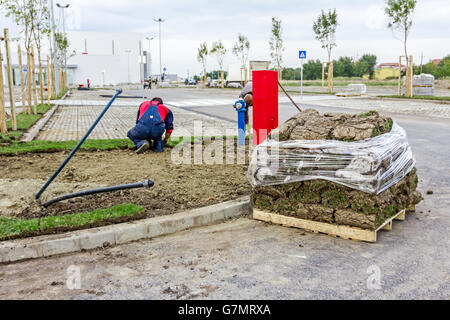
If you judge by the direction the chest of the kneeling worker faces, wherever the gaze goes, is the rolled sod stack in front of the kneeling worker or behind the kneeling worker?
behind

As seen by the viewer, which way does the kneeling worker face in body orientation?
away from the camera

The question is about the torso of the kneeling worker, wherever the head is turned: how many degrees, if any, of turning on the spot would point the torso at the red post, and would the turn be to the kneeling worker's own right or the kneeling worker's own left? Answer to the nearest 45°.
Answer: approximately 135° to the kneeling worker's own right

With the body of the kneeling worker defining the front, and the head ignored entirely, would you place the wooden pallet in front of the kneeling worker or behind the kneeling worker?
behind

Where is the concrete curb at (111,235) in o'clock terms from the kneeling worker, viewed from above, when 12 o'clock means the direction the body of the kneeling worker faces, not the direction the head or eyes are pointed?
The concrete curb is roughly at 6 o'clock from the kneeling worker.

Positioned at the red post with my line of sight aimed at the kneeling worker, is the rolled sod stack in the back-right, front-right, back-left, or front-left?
back-left
